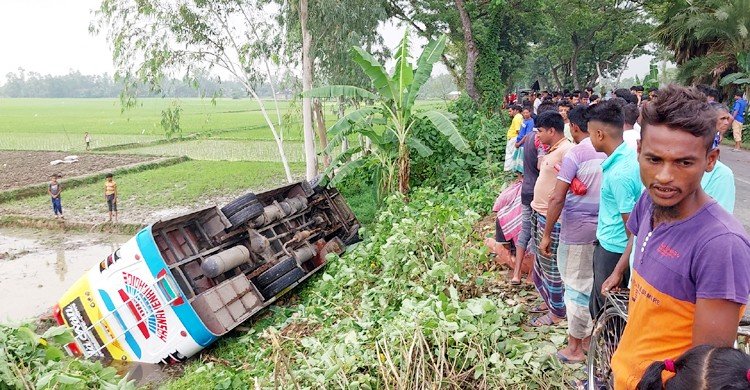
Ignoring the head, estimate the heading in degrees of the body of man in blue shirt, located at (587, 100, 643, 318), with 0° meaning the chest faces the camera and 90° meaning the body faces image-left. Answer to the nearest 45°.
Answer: approximately 90°

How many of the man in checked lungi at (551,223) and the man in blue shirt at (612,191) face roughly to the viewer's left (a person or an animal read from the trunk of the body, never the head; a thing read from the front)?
2

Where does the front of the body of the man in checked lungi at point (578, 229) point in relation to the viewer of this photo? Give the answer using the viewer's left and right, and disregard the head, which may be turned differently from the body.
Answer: facing away from the viewer and to the left of the viewer

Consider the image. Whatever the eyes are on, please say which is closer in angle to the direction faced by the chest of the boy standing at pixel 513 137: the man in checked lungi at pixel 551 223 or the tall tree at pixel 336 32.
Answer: the tall tree

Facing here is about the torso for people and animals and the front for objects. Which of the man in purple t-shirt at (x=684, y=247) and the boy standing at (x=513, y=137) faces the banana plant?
the boy standing

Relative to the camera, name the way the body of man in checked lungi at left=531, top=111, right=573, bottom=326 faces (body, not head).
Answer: to the viewer's left

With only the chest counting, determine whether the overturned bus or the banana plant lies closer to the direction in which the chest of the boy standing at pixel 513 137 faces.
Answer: the banana plant

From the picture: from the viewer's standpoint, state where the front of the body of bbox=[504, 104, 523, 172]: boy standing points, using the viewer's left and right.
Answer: facing to the left of the viewer

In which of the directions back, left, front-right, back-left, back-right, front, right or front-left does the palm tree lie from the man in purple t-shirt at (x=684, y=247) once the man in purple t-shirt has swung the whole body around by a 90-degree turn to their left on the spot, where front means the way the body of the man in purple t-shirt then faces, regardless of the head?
back-left

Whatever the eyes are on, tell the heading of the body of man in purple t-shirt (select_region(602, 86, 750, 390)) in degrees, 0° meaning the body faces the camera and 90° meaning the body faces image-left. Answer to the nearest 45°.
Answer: approximately 45°

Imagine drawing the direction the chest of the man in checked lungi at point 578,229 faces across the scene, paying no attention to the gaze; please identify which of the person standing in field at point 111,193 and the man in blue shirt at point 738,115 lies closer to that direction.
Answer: the person standing in field

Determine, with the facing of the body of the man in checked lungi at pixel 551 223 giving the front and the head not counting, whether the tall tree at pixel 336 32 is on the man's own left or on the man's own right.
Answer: on the man's own right
